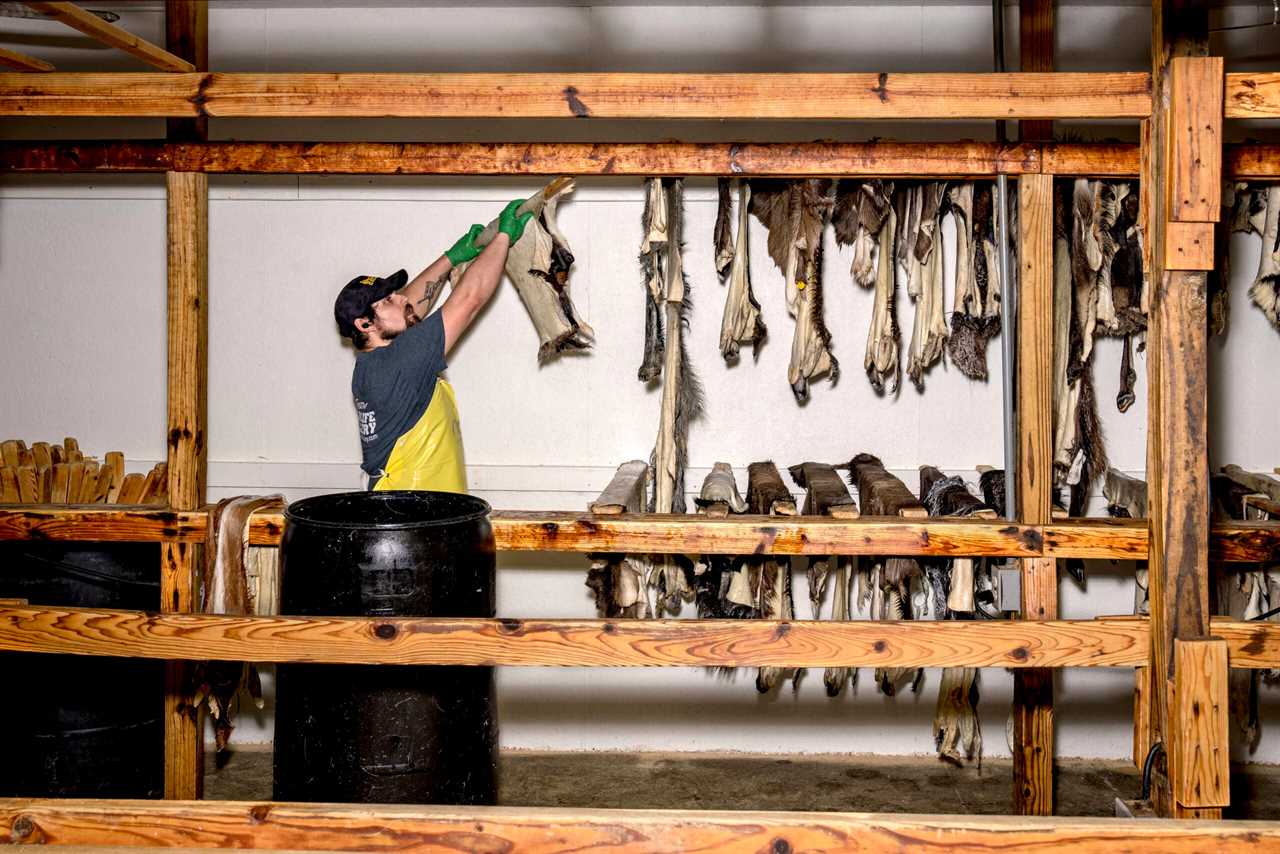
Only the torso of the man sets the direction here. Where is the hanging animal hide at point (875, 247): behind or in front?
in front

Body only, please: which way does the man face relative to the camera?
to the viewer's right

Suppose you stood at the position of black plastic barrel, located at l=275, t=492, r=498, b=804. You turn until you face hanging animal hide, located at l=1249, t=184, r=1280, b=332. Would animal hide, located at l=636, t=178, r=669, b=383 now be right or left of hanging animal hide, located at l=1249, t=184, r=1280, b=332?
left

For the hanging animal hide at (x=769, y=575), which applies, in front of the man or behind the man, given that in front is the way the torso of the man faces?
in front

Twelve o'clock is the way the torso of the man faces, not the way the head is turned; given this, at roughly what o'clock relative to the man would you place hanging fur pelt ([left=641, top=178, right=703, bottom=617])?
The hanging fur pelt is roughly at 12 o'clock from the man.

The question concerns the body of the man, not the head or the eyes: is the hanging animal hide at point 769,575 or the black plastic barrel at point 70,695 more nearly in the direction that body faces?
the hanging animal hide

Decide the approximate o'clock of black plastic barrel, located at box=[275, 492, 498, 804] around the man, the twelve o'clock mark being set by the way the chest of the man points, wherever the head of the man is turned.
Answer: The black plastic barrel is roughly at 3 o'clock from the man.

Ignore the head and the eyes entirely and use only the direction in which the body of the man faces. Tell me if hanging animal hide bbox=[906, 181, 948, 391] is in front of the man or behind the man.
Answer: in front

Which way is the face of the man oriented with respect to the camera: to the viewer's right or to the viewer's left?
to the viewer's right

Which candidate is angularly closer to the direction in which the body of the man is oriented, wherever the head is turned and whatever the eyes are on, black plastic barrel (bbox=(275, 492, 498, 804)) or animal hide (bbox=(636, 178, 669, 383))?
the animal hide
